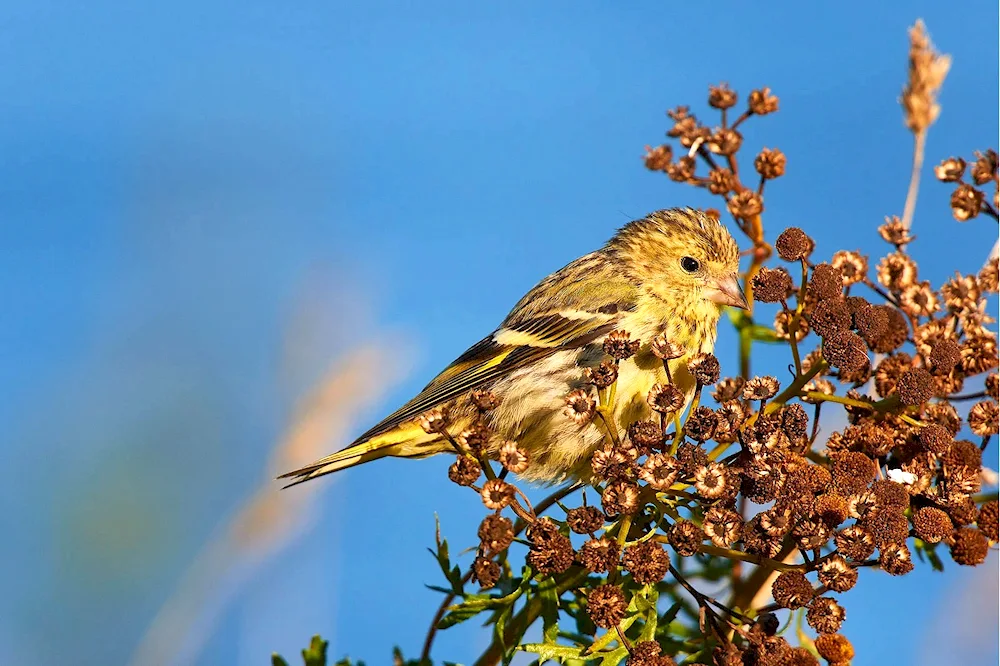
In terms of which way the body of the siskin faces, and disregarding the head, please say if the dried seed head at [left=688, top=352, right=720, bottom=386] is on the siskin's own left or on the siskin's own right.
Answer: on the siskin's own right

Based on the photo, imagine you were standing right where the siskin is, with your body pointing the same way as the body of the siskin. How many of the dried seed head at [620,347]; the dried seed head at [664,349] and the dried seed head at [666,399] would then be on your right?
3

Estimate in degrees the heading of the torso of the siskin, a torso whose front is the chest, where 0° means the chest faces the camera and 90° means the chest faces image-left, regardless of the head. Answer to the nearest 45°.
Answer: approximately 270°

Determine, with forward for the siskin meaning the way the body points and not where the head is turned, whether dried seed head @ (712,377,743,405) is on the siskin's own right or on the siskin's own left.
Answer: on the siskin's own right

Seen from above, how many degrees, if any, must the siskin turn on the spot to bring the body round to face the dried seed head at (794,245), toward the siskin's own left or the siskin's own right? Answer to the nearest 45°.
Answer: approximately 45° to the siskin's own right

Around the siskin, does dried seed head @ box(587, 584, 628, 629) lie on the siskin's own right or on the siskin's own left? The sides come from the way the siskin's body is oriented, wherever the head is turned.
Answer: on the siskin's own right
